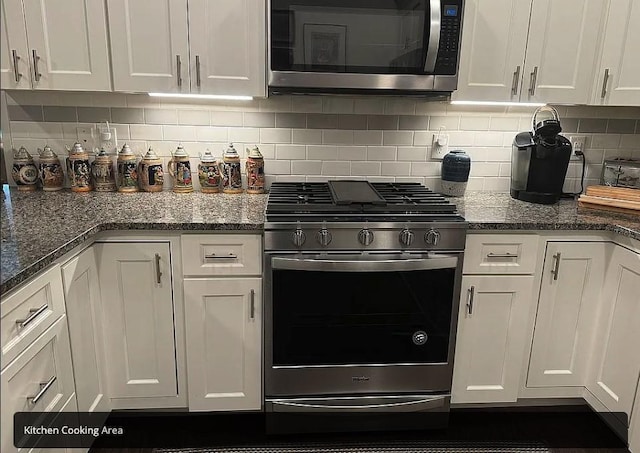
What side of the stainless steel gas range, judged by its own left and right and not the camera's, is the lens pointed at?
front

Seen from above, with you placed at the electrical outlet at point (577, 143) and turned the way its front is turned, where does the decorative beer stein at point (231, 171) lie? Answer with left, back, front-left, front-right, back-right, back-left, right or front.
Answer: front-right

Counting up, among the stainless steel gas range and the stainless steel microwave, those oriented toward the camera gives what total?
2

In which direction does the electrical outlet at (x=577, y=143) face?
toward the camera

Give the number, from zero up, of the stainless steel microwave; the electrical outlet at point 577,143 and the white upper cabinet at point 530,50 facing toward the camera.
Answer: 3

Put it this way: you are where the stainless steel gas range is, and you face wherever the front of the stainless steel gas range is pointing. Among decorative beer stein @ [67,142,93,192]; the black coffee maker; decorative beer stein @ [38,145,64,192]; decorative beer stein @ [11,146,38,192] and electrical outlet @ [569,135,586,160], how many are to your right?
3

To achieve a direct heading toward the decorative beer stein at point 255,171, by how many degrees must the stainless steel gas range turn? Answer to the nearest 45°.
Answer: approximately 135° to its right

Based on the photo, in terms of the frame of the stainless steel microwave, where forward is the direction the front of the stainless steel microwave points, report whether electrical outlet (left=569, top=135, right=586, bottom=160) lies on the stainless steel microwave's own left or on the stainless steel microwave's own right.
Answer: on the stainless steel microwave's own left

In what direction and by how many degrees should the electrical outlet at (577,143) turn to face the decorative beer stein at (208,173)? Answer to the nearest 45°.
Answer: approximately 45° to its right

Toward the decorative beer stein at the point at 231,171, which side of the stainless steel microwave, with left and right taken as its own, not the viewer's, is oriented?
right

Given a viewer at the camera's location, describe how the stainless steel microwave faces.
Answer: facing the viewer

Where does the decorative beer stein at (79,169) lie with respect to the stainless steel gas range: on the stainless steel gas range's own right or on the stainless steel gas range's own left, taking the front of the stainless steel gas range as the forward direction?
on the stainless steel gas range's own right

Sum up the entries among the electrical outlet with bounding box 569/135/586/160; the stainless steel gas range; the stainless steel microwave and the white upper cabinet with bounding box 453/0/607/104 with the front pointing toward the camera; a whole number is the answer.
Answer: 4

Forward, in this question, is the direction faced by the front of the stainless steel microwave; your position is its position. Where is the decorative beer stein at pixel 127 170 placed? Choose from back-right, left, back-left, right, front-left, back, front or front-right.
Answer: right

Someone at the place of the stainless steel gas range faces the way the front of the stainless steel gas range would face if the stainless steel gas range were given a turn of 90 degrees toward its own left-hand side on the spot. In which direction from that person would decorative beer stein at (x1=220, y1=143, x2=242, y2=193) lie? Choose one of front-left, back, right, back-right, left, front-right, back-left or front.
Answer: back-left
